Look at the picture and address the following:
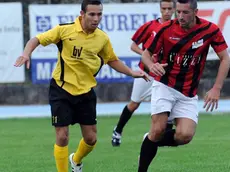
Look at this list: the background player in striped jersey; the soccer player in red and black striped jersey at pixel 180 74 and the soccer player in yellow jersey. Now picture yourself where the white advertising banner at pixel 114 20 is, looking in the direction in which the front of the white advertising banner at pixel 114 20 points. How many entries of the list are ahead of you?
3

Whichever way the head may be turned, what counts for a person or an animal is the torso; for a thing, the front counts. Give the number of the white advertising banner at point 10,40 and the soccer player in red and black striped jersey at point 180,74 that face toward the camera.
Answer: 2

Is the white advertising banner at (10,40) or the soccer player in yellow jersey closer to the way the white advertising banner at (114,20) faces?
the soccer player in yellow jersey

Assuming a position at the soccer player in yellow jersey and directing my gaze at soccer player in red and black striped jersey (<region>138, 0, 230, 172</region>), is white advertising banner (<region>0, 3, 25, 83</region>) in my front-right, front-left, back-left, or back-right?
back-left

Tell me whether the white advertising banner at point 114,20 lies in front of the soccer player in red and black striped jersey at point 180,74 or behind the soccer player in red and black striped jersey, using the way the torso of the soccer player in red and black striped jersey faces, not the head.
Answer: behind

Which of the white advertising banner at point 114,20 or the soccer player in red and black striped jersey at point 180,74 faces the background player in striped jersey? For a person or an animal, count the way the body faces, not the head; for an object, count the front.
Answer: the white advertising banner

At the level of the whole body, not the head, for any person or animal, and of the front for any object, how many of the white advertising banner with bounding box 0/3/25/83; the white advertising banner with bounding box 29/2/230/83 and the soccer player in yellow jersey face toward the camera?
3

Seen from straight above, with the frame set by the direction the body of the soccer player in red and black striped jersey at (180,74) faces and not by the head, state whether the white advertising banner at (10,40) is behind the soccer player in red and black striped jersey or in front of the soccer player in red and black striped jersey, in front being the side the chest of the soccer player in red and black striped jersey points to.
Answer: behind

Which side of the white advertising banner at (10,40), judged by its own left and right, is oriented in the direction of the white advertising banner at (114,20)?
left

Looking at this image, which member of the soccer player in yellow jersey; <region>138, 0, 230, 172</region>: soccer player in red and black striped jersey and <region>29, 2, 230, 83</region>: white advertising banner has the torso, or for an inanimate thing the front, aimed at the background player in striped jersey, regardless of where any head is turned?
the white advertising banner

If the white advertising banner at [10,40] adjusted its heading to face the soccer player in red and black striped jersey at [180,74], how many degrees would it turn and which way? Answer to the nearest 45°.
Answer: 0° — it already faces them
